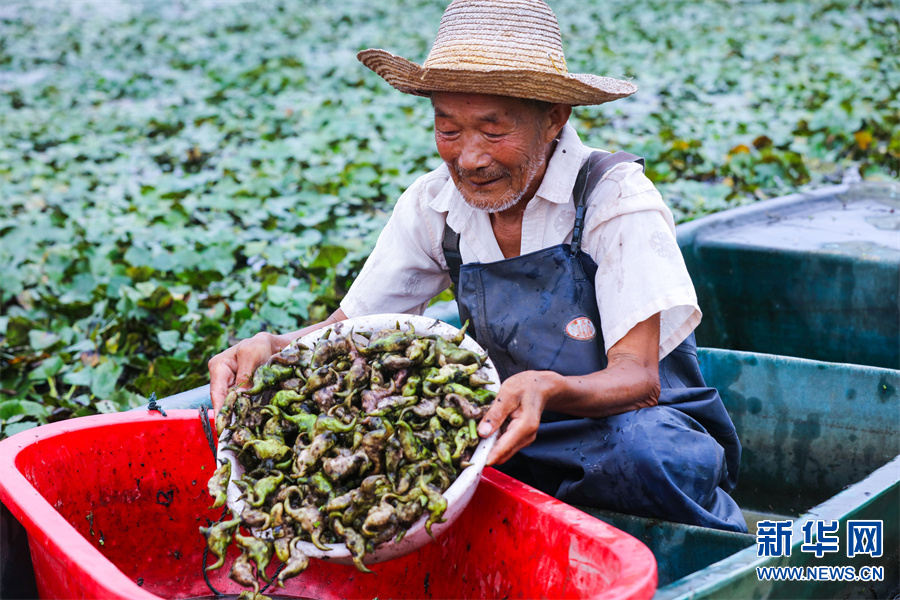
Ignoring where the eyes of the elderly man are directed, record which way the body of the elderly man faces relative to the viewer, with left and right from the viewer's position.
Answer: facing the viewer and to the left of the viewer

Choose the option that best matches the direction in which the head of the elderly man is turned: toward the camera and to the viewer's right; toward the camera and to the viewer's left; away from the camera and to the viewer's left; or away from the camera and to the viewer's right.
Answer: toward the camera and to the viewer's left

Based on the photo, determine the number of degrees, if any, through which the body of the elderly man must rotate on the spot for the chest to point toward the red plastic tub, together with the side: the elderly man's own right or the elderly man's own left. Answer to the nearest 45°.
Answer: approximately 45° to the elderly man's own right
